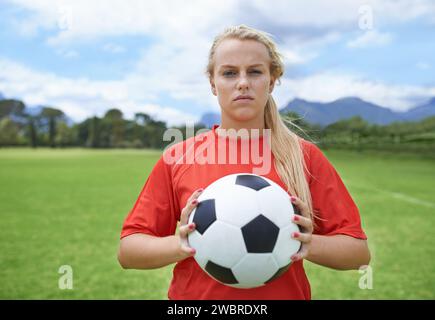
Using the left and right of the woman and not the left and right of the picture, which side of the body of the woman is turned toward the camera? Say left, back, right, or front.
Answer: front
